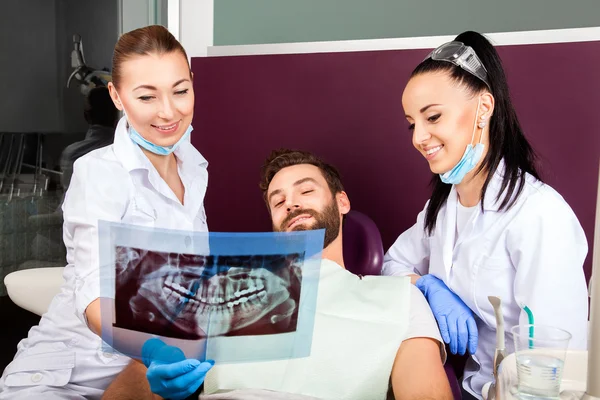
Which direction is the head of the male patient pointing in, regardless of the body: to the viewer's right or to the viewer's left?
to the viewer's left

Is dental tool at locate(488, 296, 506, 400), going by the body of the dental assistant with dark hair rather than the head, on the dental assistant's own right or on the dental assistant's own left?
on the dental assistant's own left
